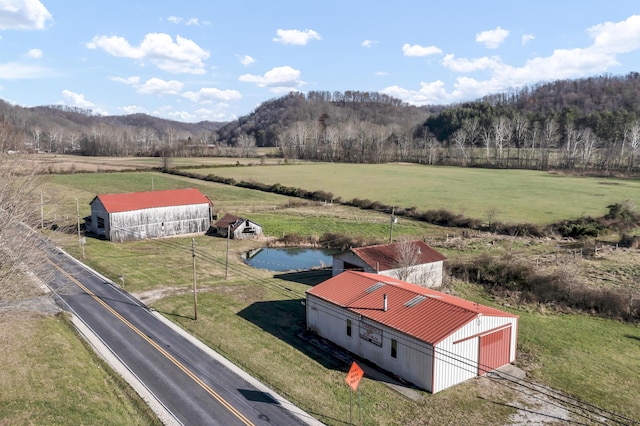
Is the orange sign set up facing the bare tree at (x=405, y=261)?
no

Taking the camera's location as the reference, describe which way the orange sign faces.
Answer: facing the viewer and to the right of the viewer

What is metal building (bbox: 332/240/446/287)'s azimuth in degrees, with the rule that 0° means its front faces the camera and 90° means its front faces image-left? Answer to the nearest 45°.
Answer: approximately 45°

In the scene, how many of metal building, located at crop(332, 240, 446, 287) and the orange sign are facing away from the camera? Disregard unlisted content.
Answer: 0

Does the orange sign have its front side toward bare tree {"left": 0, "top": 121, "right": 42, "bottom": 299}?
no

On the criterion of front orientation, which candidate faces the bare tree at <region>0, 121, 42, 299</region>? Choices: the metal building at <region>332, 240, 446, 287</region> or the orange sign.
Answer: the metal building

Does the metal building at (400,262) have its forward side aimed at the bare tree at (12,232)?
yes

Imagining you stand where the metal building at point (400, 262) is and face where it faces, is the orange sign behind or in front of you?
in front

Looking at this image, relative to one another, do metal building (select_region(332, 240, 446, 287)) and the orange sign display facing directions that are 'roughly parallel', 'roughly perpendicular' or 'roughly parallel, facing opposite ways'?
roughly perpendicular

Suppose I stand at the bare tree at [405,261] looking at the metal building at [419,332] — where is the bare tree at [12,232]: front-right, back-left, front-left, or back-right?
front-right

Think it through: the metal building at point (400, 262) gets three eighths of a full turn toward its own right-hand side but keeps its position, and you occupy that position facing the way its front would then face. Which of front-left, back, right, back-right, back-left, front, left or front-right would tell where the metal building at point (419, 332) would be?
back

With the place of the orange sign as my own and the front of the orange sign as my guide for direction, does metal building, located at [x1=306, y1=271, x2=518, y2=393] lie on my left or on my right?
on my left

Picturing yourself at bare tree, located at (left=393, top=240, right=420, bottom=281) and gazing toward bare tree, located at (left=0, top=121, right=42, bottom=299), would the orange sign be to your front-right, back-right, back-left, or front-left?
front-left

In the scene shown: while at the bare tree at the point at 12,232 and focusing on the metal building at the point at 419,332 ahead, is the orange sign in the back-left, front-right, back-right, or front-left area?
front-right

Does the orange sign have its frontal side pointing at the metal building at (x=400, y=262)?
no
